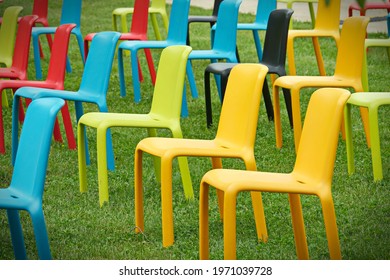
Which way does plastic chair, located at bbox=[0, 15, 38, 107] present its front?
to the viewer's left

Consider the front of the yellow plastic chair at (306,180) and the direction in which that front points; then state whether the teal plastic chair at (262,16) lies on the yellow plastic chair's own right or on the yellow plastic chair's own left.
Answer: on the yellow plastic chair's own right

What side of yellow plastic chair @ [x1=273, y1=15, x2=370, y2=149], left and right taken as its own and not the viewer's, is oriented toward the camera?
left

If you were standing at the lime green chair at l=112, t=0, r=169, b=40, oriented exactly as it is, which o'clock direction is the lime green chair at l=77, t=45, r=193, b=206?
the lime green chair at l=77, t=45, r=193, b=206 is roughly at 9 o'clock from the lime green chair at l=112, t=0, r=169, b=40.

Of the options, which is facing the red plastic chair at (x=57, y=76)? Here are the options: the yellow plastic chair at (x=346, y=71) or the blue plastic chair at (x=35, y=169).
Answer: the yellow plastic chair

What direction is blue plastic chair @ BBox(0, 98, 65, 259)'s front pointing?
to the viewer's left

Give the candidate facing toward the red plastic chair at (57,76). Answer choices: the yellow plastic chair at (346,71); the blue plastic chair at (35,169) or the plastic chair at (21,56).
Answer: the yellow plastic chair

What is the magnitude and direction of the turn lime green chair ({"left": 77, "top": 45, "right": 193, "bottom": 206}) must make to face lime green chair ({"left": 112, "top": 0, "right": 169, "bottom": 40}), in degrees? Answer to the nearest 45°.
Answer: approximately 90° to its right

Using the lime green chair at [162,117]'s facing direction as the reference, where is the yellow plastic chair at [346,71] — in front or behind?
behind

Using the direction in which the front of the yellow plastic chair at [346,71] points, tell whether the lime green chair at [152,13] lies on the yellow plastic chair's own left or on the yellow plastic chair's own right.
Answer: on the yellow plastic chair's own right

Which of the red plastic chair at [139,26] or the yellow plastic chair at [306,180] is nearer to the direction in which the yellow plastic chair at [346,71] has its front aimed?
the red plastic chair

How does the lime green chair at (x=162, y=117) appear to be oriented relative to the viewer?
to the viewer's left

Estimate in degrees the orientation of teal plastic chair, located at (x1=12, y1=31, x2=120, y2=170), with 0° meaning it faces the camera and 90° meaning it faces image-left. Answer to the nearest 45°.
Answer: approximately 90°
